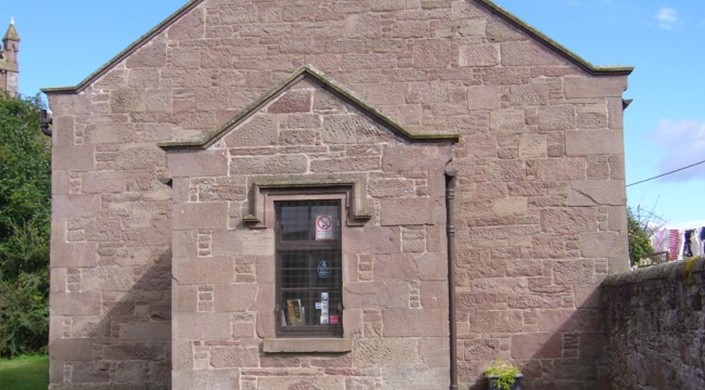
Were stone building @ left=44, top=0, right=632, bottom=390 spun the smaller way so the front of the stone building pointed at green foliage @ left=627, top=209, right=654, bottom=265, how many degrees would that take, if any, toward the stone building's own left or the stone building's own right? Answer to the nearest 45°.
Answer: approximately 135° to the stone building's own left

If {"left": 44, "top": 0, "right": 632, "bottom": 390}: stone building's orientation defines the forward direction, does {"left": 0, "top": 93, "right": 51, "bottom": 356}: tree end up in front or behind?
behind

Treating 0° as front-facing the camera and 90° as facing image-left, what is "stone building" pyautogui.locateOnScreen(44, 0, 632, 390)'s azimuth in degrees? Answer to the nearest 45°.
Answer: approximately 0°

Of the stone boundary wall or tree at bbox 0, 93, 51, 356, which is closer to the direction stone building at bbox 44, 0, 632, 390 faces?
the stone boundary wall
